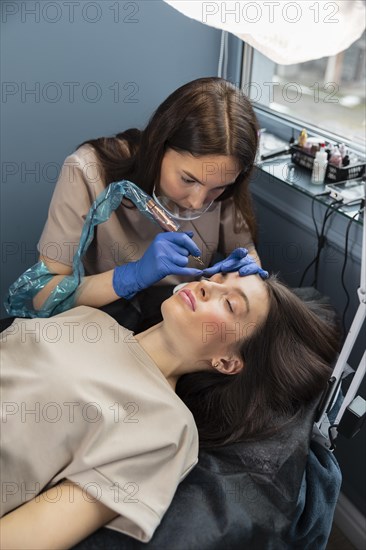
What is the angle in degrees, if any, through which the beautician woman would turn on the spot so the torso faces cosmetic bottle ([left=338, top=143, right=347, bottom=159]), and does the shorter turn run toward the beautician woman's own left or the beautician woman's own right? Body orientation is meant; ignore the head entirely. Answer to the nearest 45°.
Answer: approximately 90° to the beautician woman's own left

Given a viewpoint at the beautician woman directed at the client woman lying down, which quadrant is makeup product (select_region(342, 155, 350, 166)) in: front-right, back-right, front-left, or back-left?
back-left

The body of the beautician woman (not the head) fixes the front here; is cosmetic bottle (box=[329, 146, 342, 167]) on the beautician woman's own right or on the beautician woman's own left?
on the beautician woman's own left

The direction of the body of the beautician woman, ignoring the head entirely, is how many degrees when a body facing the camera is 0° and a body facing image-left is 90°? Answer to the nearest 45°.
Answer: approximately 315°

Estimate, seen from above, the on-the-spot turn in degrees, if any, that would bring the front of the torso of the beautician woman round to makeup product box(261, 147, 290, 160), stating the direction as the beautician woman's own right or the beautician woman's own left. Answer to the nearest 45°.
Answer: approximately 90° to the beautician woman's own left

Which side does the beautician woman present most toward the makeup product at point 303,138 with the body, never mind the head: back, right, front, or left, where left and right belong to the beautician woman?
left

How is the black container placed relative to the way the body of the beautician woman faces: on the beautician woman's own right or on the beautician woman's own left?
on the beautician woman's own left
